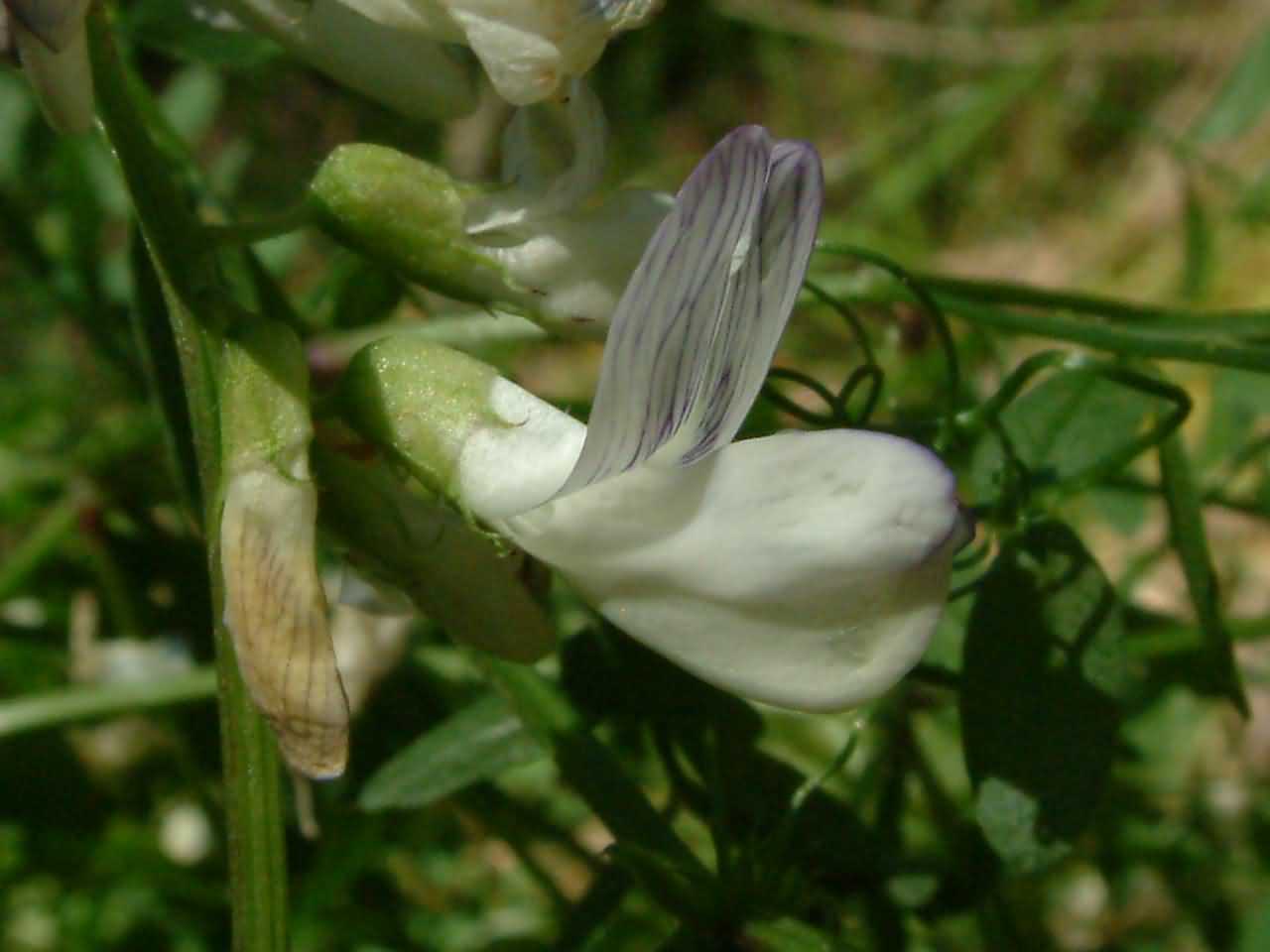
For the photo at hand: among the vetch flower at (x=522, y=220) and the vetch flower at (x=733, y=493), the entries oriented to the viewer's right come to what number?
2

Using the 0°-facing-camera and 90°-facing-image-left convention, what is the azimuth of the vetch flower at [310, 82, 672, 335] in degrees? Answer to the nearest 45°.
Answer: approximately 270°

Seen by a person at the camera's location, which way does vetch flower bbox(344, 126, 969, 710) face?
facing to the right of the viewer

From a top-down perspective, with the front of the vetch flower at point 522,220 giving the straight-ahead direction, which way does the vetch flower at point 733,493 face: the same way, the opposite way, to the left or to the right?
the same way
